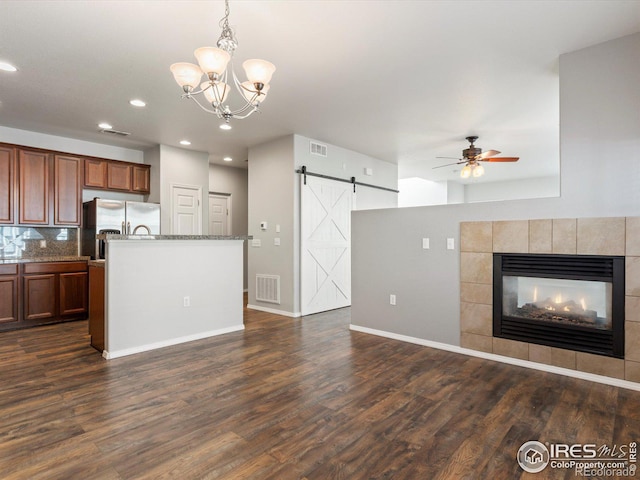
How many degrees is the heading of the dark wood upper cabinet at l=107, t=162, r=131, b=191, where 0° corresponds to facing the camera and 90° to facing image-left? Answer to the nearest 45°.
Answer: approximately 0°

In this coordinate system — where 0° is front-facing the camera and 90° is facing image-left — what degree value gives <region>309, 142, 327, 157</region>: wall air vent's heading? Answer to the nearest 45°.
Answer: approximately 315°

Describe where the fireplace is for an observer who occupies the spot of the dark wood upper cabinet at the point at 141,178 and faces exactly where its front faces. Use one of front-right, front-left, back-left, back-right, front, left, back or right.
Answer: front-left

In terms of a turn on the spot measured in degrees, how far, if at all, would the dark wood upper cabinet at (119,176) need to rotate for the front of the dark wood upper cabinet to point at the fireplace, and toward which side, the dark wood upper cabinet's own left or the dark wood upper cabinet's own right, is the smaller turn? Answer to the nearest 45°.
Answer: approximately 45° to the dark wood upper cabinet's own left

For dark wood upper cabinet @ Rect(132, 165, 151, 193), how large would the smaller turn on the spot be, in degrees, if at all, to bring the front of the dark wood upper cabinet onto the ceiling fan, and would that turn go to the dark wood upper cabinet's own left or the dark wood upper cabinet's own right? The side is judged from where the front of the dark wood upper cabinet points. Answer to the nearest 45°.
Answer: approximately 45° to the dark wood upper cabinet's own left

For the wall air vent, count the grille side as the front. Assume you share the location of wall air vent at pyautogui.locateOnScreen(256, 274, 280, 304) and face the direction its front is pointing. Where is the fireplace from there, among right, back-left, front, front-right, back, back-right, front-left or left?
left
